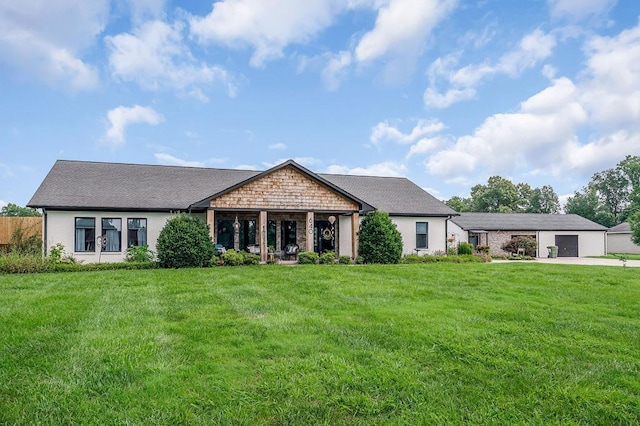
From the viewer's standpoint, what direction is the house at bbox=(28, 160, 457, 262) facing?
toward the camera

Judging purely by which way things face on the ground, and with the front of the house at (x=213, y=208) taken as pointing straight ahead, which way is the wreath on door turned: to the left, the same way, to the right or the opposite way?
the same way

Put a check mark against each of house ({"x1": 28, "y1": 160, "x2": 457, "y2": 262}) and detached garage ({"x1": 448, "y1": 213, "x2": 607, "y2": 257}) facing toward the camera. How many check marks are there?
2

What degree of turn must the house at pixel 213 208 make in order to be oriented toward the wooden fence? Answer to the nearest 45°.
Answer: approximately 90° to its right

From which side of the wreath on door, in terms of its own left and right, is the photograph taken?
front
